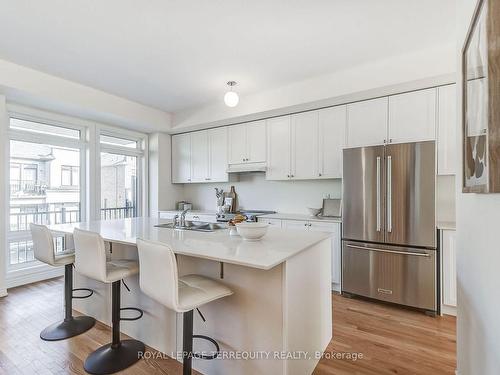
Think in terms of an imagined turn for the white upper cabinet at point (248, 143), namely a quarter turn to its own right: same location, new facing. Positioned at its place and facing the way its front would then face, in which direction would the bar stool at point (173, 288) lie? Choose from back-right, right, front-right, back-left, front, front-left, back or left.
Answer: back-left

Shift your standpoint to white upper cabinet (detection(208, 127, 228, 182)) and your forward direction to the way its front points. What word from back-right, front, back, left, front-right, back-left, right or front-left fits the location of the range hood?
left

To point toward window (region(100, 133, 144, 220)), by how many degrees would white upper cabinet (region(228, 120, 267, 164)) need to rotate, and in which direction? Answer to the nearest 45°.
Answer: approximately 45° to its right

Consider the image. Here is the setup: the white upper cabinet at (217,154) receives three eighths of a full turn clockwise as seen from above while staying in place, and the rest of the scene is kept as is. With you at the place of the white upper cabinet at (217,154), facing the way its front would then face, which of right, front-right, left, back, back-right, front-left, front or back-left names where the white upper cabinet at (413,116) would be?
back-right

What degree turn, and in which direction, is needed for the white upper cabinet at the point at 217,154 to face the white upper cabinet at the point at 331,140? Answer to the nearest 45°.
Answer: approximately 90° to its left

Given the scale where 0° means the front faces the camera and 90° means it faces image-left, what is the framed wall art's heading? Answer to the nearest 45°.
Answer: approximately 90°

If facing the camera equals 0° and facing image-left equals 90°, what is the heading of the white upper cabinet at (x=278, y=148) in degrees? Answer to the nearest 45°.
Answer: approximately 45°

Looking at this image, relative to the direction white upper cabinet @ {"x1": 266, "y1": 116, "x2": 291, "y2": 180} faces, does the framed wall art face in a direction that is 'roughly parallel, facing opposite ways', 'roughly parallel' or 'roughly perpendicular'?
roughly perpendicular

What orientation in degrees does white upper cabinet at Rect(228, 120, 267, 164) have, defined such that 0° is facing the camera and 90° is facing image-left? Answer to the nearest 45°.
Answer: approximately 45°
